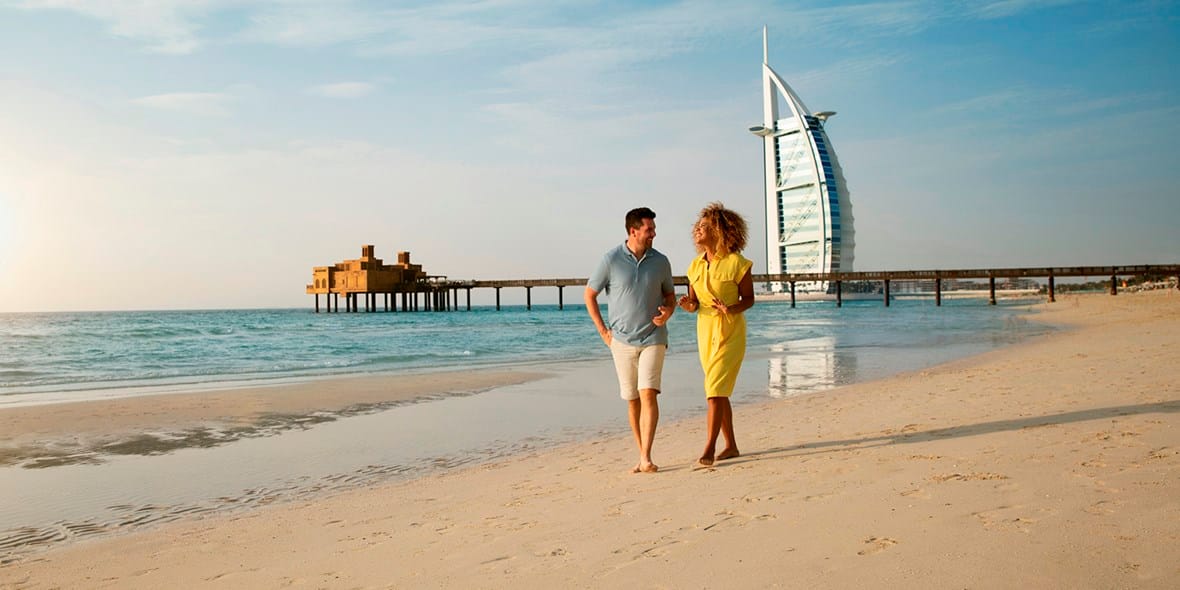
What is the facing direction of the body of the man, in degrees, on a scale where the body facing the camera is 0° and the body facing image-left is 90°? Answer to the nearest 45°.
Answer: approximately 0°

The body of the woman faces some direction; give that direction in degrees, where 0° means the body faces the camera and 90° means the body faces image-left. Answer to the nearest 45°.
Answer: approximately 45°
